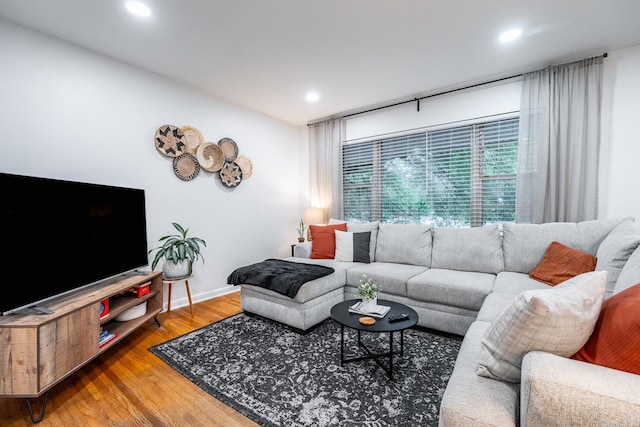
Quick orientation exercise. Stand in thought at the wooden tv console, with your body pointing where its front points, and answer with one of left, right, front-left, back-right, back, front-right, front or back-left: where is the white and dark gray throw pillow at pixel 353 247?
front-left

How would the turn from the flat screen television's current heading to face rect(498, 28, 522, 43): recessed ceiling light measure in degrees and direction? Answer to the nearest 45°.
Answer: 0° — it already faces it

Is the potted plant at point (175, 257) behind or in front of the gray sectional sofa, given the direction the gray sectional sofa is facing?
in front

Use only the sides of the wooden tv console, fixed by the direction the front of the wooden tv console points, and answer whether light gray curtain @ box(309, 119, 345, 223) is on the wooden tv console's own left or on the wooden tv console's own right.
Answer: on the wooden tv console's own left

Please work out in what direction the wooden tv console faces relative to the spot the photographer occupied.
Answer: facing the viewer and to the right of the viewer

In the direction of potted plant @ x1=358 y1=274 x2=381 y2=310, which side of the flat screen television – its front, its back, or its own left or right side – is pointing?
front

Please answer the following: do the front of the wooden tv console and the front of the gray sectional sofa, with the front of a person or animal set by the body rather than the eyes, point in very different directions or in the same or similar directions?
very different directions

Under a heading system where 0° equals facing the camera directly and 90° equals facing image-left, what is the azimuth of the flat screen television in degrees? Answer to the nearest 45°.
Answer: approximately 315°

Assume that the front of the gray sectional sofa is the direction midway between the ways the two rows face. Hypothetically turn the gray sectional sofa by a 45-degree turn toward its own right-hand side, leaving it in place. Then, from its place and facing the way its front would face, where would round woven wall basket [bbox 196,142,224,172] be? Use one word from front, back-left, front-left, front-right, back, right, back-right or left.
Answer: front

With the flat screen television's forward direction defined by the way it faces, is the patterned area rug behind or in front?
in front

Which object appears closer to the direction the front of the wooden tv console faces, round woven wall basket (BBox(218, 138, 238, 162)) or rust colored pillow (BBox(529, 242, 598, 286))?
the rust colored pillow

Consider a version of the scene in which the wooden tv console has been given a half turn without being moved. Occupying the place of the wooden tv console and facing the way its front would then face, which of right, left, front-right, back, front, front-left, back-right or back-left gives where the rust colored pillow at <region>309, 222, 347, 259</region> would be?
back-right

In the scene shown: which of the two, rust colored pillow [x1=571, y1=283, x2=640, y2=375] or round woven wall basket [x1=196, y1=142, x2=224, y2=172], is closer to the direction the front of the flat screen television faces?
the rust colored pillow

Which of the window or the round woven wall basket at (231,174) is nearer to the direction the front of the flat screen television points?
the window

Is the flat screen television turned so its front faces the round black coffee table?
yes

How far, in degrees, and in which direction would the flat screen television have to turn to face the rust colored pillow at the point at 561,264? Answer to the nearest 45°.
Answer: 0° — it already faces it

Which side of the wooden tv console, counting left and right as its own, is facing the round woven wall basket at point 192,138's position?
left

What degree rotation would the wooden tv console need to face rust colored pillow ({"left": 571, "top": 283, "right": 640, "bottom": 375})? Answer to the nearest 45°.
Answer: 0° — it already faces it
